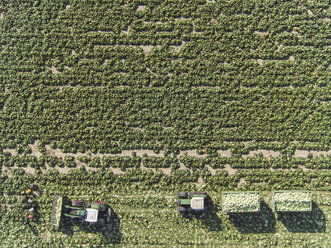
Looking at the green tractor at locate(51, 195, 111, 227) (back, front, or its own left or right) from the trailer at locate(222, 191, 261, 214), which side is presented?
back

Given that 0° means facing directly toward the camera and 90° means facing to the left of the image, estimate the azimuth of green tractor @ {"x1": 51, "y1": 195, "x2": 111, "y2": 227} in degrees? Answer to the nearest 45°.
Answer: approximately 90°
